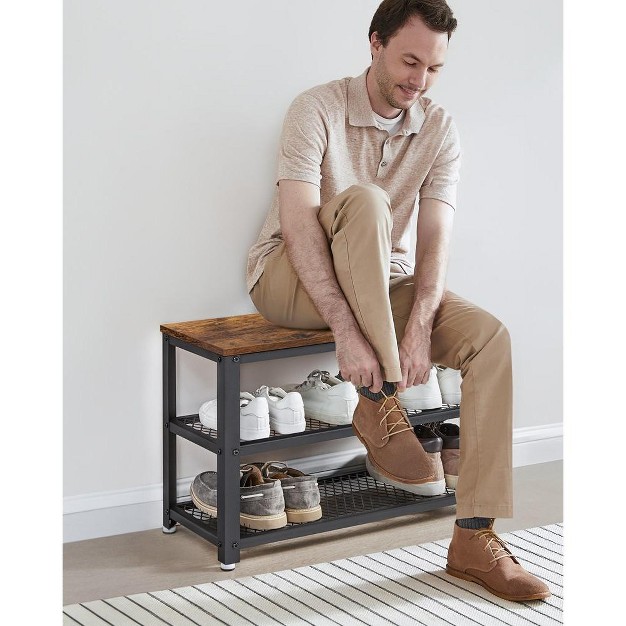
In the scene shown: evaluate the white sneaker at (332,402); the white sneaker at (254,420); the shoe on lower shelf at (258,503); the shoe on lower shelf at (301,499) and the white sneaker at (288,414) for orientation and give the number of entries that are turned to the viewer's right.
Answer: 0

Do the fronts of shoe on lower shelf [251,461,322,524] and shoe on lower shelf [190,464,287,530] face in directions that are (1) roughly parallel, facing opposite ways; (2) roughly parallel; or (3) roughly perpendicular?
roughly parallel

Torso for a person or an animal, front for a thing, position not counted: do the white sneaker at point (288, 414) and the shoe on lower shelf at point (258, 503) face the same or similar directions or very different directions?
same or similar directions
